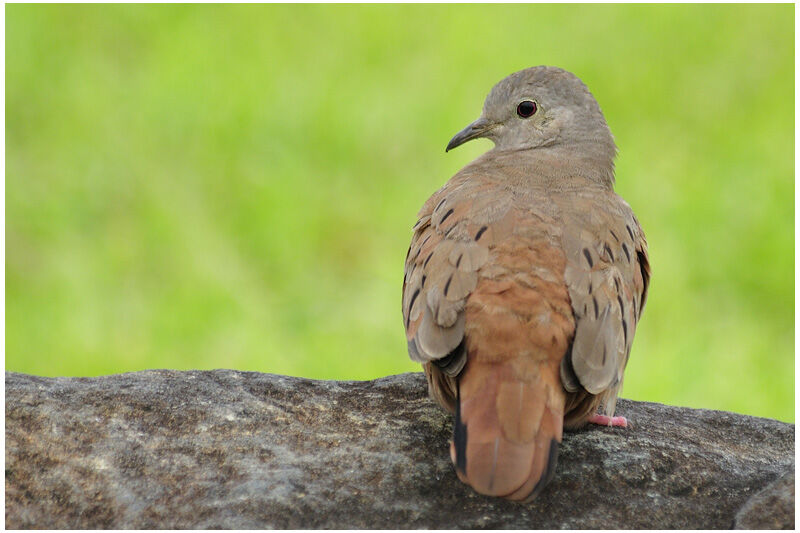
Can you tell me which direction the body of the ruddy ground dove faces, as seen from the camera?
away from the camera
